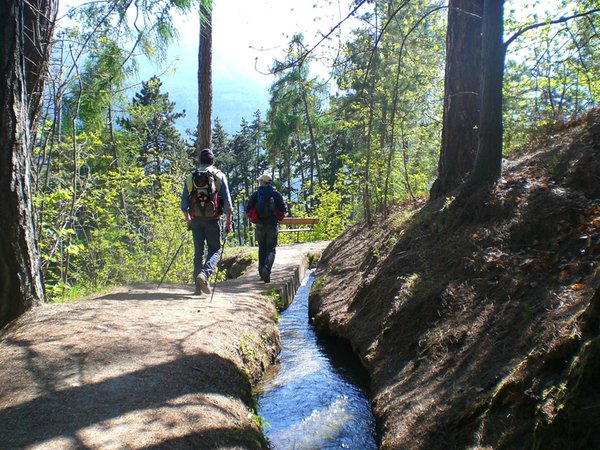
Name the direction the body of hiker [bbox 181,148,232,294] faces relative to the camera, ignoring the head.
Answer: away from the camera

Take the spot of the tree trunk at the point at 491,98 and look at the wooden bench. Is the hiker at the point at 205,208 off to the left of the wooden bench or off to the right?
left

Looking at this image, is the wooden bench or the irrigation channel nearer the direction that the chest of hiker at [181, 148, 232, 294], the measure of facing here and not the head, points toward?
the wooden bench

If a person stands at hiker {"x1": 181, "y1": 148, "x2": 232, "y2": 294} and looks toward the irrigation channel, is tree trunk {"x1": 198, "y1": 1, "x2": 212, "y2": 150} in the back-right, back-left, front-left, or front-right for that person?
back-left

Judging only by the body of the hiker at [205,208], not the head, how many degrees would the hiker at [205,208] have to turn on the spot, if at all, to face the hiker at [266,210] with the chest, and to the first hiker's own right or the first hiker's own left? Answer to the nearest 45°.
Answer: approximately 45° to the first hiker's own right

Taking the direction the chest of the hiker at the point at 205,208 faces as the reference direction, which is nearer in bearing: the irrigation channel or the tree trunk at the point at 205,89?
the tree trunk

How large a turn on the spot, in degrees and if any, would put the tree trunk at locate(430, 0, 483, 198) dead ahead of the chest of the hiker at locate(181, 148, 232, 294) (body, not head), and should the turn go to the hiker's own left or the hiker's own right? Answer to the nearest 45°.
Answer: approximately 90° to the hiker's own right
